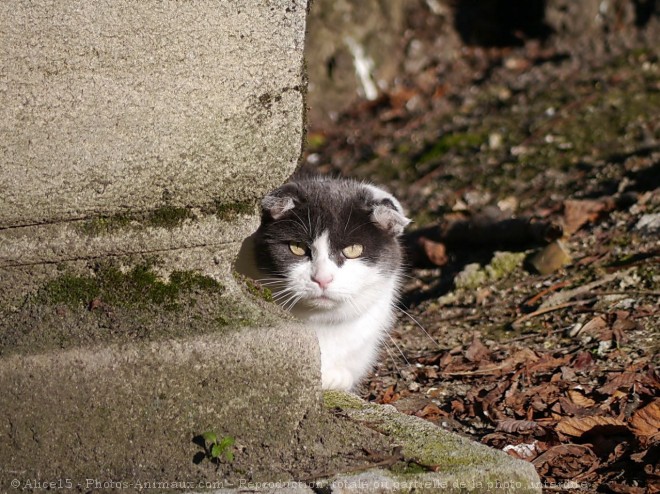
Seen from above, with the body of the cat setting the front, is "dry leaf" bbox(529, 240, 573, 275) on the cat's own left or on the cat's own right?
on the cat's own left

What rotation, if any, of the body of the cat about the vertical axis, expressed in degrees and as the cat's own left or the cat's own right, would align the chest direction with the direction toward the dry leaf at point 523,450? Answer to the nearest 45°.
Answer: approximately 45° to the cat's own left

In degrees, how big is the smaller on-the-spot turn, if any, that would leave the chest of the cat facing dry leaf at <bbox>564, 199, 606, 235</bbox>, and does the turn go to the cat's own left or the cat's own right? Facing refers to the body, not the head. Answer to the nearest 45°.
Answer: approximately 135° to the cat's own left

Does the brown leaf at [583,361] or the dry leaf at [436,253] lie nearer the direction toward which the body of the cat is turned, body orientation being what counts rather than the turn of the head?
the brown leaf

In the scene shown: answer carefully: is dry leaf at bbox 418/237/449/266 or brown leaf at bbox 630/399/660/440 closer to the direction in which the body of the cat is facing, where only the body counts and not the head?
the brown leaf

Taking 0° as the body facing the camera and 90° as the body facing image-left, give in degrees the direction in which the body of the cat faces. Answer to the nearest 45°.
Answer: approximately 0°

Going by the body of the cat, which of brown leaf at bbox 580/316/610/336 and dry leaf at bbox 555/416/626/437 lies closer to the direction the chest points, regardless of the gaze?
the dry leaf

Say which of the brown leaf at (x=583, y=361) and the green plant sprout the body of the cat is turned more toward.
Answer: the green plant sprout

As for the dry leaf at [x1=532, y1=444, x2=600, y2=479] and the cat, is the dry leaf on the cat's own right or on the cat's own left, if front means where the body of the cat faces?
on the cat's own left

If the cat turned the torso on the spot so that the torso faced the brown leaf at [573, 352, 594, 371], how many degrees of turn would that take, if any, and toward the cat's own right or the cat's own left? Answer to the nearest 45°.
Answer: approximately 90° to the cat's own left

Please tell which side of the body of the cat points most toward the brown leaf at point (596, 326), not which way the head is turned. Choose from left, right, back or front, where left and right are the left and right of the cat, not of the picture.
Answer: left
